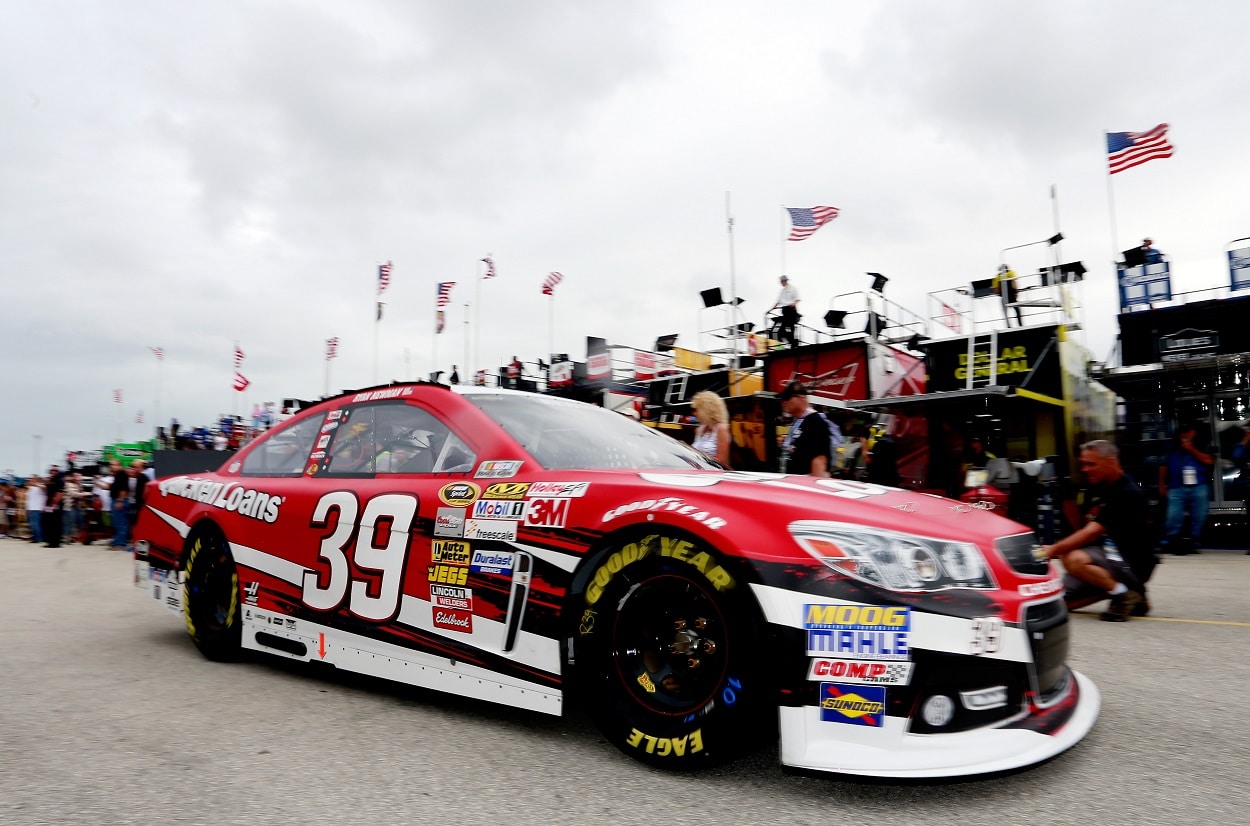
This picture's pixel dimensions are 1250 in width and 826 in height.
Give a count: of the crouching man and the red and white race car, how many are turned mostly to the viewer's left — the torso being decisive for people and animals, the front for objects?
1

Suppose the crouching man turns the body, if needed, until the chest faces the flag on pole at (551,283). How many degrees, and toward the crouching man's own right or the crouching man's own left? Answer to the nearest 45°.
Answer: approximately 45° to the crouching man's own right

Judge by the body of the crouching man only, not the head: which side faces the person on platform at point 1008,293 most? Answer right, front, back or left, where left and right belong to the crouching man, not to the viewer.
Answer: right

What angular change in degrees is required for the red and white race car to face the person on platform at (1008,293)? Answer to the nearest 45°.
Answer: approximately 90° to its left

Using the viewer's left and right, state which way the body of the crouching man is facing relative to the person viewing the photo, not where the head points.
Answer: facing to the left of the viewer

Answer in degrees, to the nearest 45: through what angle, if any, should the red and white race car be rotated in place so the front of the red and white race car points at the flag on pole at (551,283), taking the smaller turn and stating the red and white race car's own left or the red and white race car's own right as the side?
approximately 135° to the red and white race car's own left

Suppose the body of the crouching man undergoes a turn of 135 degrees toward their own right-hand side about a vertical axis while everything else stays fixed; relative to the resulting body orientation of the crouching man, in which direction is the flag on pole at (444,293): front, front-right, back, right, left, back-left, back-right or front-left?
left

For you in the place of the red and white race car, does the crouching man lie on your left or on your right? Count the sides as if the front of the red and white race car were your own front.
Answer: on your left

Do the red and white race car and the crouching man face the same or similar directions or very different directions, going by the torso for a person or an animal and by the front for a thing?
very different directions

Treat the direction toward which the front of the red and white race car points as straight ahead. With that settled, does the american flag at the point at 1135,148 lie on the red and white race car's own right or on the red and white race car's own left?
on the red and white race car's own left

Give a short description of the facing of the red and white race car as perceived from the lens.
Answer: facing the viewer and to the right of the viewer

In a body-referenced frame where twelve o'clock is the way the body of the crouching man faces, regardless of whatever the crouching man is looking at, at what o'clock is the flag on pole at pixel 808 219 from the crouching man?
The flag on pole is roughly at 2 o'clock from the crouching man.

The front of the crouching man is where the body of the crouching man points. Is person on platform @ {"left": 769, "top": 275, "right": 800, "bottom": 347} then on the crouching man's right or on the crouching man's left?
on the crouching man's right

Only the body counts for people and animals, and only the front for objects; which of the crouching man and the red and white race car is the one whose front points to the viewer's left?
the crouching man

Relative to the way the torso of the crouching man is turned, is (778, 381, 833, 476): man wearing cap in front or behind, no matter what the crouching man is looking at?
in front
